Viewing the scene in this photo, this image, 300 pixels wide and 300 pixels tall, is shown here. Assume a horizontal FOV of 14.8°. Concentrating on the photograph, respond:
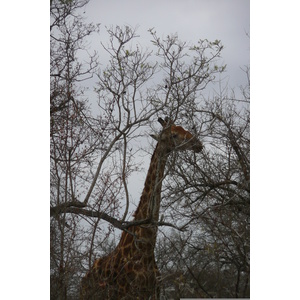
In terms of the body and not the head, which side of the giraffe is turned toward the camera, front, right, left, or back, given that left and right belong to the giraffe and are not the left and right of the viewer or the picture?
right
